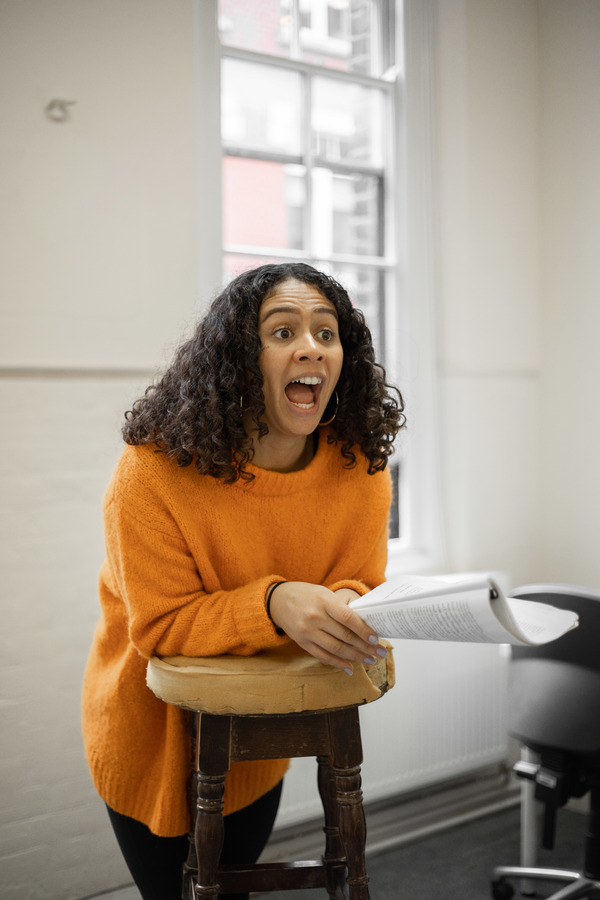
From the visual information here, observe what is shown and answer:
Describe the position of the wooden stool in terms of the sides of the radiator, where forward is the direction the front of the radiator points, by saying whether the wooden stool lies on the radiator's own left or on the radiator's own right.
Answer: on the radiator's own right

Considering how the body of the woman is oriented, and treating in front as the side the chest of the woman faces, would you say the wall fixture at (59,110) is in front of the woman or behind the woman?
behind

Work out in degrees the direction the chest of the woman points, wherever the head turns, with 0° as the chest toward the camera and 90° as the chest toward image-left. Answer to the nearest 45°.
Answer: approximately 315°

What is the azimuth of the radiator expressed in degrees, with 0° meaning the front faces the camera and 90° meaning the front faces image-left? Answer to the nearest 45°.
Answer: approximately 315°
